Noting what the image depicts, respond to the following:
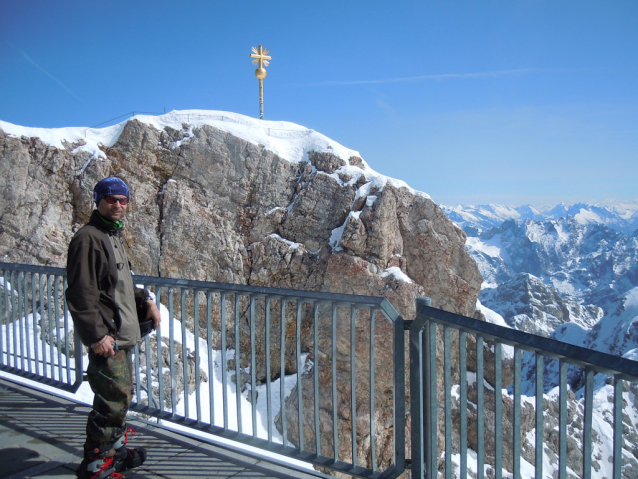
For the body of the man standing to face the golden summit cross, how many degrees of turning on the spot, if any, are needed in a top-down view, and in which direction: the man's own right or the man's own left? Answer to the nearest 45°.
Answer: approximately 135° to the man's own left

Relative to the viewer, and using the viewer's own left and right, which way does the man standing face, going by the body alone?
facing the viewer and to the right of the viewer

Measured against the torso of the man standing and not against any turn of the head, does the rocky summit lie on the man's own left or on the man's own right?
on the man's own left
